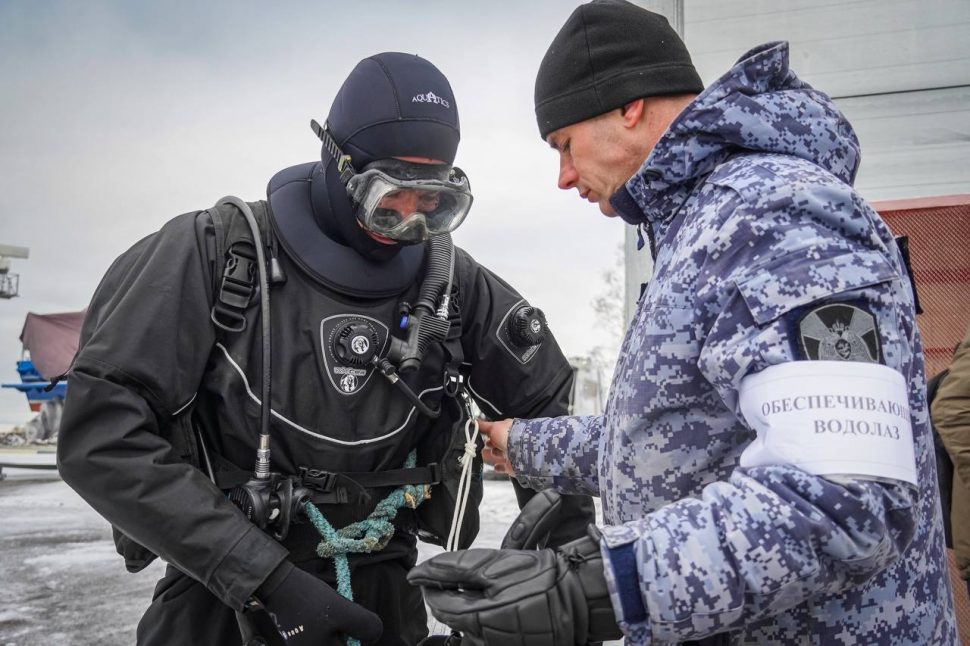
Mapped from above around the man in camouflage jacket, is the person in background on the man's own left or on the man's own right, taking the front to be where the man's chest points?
on the man's own right

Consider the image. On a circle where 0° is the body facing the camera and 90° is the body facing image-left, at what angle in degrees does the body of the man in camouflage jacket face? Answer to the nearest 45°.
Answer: approximately 90°

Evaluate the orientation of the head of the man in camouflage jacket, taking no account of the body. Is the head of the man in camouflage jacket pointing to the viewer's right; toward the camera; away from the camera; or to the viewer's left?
to the viewer's left

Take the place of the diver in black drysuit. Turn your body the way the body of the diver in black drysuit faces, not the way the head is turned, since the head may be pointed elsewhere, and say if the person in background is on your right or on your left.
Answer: on your left

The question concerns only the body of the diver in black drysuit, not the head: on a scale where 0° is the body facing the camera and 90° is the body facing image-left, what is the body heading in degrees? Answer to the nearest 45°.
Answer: approximately 315°
